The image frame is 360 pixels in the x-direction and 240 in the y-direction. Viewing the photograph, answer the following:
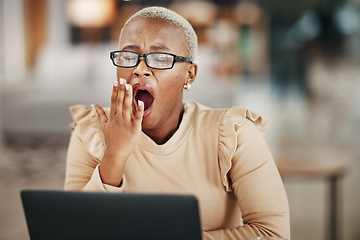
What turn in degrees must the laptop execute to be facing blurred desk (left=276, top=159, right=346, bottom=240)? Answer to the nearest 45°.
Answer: approximately 45° to its right

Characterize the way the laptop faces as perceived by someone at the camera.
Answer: facing away from the viewer
